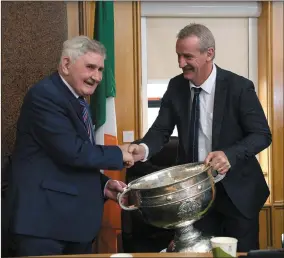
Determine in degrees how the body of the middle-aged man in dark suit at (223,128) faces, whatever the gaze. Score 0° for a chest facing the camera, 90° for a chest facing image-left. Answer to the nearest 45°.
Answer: approximately 45°

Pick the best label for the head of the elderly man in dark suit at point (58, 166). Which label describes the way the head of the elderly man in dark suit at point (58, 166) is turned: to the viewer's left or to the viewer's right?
to the viewer's right

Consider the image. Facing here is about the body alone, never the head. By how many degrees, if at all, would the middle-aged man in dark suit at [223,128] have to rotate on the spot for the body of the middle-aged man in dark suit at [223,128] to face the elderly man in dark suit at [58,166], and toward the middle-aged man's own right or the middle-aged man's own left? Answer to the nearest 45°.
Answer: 0° — they already face them
